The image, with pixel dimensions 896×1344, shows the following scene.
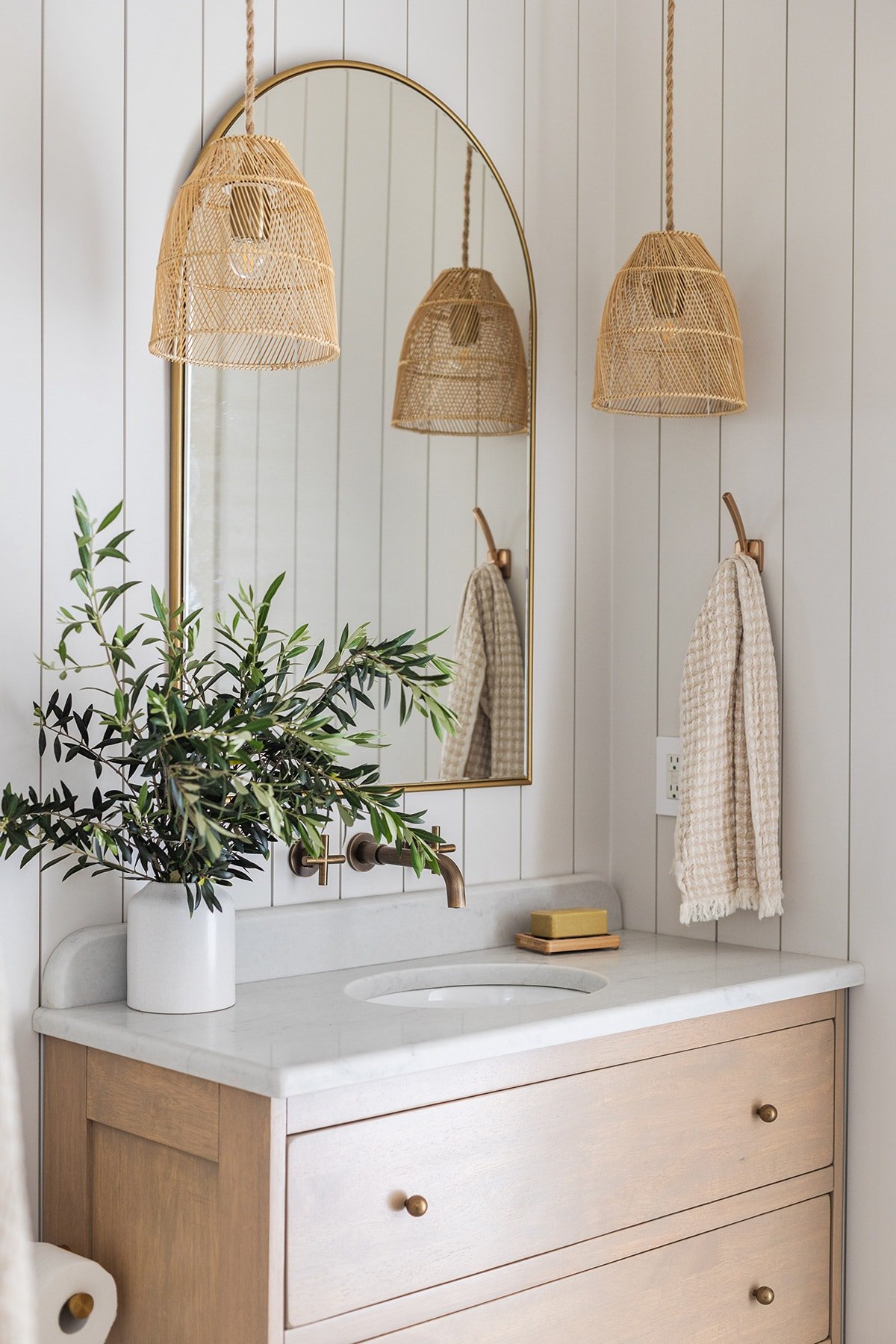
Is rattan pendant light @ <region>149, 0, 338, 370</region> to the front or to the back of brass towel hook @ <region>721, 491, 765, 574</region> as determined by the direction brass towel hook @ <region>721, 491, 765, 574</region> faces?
to the front

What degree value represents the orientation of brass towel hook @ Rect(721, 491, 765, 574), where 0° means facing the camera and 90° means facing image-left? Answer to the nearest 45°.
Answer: approximately 45°

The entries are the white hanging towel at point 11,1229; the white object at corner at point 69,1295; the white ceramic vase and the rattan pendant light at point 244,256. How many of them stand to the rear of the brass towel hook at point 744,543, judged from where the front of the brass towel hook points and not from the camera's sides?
0

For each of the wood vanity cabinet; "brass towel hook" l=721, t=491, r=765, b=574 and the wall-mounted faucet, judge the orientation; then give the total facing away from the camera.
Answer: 0

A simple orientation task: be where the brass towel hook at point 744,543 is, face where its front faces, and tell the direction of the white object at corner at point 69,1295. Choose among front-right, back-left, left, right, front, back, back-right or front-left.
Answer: front

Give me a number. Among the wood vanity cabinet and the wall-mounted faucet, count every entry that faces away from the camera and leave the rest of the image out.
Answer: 0

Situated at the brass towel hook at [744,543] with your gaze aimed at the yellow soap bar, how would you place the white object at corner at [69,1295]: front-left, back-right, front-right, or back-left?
front-left

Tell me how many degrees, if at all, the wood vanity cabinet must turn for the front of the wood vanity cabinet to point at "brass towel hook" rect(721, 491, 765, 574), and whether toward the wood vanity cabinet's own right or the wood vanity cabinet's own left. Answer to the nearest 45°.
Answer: approximately 90° to the wood vanity cabinet's own left

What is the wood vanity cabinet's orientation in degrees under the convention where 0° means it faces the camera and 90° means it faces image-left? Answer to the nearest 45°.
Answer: approximately 315°

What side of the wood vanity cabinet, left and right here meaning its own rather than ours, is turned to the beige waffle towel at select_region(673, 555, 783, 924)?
left

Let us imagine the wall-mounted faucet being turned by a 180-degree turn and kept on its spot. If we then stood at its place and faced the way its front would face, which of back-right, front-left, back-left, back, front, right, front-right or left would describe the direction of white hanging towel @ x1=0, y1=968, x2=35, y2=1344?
back-left

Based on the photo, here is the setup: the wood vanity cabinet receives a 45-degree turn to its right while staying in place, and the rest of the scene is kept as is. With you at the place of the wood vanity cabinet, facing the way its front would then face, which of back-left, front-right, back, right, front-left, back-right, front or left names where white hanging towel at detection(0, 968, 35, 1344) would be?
front
